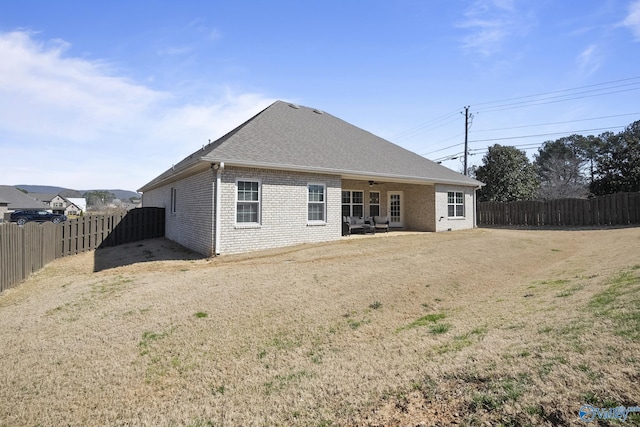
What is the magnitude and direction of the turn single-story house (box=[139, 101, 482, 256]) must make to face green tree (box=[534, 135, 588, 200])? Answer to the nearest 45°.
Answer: approximately 90° to its right

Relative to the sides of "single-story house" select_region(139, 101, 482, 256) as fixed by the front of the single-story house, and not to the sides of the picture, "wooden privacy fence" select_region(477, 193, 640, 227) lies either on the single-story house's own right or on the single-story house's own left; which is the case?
on the single-story house's own right

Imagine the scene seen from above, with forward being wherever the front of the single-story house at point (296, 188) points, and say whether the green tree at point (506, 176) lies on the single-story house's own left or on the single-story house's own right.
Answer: on the single-story house's own right

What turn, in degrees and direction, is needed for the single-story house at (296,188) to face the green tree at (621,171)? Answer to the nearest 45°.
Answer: approximately 90° to its right

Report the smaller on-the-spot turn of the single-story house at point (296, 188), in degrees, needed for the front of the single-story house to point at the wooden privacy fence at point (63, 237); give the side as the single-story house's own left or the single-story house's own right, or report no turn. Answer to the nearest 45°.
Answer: approximately 45° to the single-story house's own left

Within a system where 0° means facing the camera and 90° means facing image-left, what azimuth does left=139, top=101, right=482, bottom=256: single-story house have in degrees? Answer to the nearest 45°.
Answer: approximately 135°
